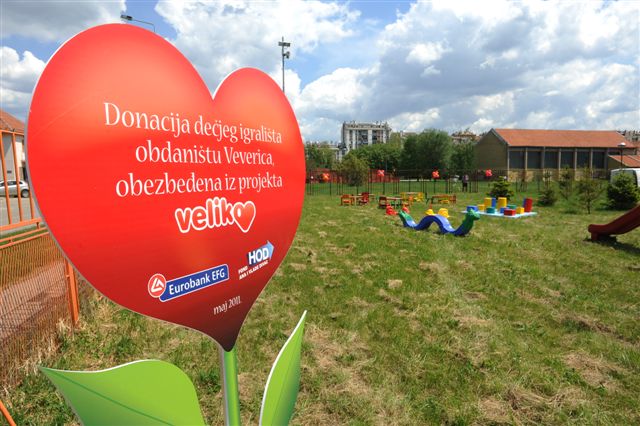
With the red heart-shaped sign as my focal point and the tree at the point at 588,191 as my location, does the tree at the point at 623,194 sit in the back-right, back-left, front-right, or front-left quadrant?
back-left

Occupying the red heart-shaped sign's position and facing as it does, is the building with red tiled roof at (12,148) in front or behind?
behind

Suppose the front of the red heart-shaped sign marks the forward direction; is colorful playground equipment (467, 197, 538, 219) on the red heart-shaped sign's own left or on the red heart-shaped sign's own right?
on the red heart-shaped sign's own left

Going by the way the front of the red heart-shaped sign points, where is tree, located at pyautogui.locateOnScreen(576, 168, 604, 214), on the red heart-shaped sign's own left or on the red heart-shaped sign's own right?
on the red heart-shaped sign's own left

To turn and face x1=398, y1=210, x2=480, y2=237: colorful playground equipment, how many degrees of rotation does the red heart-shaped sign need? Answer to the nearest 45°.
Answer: approximately 90° to its left

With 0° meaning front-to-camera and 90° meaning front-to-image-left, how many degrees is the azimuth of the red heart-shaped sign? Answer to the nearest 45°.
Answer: approximately 315°

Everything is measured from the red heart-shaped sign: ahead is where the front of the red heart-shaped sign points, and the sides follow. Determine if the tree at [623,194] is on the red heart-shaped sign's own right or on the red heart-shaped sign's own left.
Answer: on the red heart-shaped sign's own left
